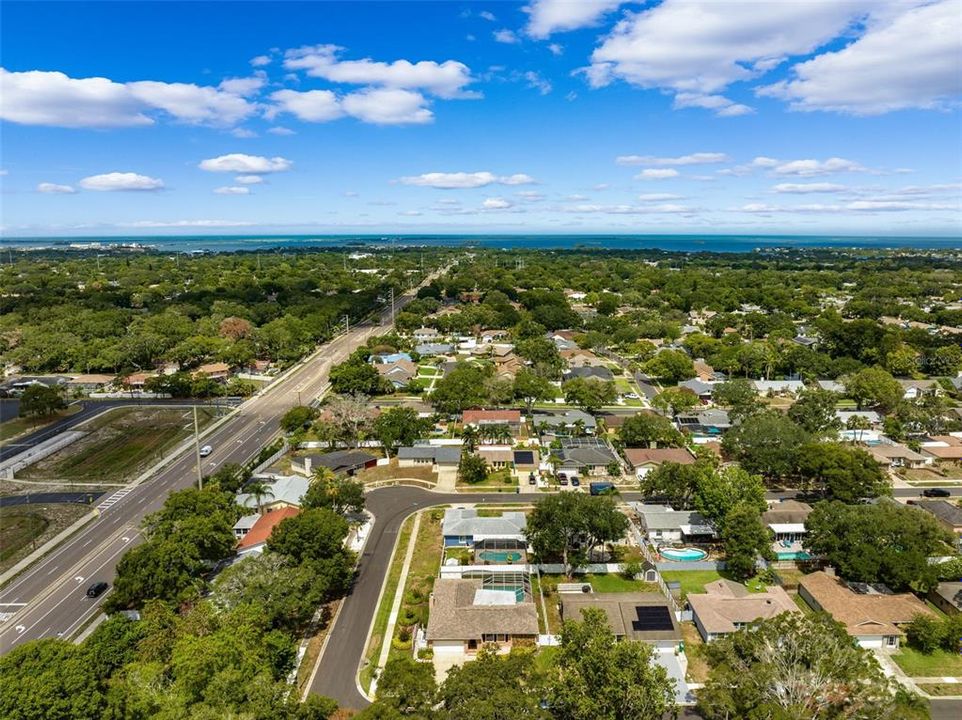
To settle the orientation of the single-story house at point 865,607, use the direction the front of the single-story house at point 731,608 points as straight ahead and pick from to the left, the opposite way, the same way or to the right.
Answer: the same way

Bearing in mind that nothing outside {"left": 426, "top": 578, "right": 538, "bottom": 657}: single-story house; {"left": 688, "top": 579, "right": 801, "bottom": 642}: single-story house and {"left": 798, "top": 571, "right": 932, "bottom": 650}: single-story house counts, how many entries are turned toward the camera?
3

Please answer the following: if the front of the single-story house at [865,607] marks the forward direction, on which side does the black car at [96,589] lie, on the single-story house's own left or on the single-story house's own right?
on the single-story house's own right

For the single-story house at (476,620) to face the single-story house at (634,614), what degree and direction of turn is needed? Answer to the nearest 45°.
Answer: approximately 90° to its left

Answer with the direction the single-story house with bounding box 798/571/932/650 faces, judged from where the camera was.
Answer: facing the viewer

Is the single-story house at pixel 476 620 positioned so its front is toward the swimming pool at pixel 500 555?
no

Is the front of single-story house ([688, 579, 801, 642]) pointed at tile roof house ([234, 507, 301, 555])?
no

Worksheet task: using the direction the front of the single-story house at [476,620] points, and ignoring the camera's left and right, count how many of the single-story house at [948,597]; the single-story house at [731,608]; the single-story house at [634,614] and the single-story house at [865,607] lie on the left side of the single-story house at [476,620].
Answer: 4

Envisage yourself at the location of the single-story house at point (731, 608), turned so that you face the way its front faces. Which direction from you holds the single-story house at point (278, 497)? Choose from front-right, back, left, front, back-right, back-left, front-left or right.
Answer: right

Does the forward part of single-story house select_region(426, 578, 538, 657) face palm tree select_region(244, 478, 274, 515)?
no

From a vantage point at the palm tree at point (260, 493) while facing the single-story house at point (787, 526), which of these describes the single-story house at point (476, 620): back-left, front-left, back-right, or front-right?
front-right

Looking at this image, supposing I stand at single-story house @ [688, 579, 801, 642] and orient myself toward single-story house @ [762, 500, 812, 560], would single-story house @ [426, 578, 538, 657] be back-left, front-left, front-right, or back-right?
back-left

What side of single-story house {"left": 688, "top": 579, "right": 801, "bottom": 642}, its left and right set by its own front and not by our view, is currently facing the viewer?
front

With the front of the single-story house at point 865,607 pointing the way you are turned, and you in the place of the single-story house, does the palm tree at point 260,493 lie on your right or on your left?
on your right

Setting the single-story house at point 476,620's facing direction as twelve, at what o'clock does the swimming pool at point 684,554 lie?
The swimming pool is roughly at 8 o'clock from the single-story house.
